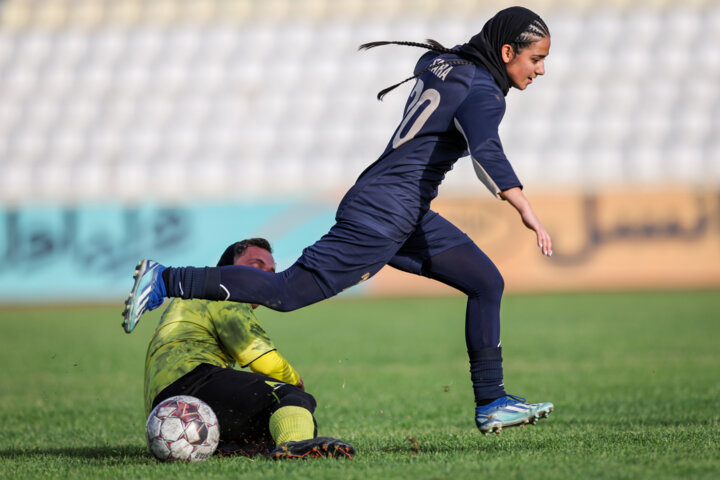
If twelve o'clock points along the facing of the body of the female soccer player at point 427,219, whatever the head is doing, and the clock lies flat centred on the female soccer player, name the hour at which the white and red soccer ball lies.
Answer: The white and red soccer ball is roughly at 6 o'clock from the female soccer player.

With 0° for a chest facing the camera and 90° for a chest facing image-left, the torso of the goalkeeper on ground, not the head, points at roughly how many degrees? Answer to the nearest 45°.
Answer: approximately 270°

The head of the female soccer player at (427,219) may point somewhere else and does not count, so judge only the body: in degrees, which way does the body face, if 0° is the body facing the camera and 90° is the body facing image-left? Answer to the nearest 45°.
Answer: approximately 270°

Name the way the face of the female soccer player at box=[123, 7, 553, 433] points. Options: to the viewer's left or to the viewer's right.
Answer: to the viewer's right
